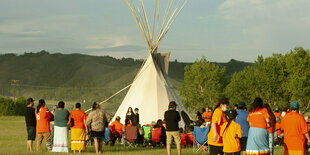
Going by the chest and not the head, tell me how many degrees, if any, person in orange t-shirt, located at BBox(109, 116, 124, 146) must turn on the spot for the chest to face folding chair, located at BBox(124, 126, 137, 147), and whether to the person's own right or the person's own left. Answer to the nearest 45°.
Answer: approximately 90° to the person's own right

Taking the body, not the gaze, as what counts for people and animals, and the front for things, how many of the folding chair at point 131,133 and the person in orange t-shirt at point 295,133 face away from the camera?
2

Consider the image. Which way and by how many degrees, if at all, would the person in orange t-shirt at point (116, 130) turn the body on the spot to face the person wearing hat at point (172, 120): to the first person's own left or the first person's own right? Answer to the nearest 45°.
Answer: approximately 135° to the first person's own right

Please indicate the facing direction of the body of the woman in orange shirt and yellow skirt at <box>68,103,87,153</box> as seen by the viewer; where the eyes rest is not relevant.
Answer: away from the camera

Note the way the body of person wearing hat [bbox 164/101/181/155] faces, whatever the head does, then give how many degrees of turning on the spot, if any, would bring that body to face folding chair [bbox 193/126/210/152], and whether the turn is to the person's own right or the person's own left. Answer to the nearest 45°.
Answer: approximately 45° to the person's own right

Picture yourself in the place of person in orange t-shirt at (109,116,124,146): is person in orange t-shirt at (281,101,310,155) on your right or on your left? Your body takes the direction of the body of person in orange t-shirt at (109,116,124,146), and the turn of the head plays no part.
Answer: on your right

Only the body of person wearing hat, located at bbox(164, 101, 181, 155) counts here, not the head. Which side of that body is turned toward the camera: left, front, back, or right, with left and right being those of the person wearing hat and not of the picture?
back

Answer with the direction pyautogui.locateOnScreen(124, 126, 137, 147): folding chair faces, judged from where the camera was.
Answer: facing away from the viewer

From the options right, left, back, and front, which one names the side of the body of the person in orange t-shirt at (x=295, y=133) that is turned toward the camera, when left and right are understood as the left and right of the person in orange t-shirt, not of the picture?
back

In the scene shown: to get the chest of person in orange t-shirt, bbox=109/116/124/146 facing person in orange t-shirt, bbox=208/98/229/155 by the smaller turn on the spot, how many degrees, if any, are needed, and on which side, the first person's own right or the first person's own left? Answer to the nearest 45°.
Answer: approximately 135° to the first person's own right

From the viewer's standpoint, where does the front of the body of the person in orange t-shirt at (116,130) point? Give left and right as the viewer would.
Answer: facing away from the viewer and to the right of the viewer

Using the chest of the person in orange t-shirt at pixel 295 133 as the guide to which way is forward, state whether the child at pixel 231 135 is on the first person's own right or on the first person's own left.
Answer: on the first person's own left

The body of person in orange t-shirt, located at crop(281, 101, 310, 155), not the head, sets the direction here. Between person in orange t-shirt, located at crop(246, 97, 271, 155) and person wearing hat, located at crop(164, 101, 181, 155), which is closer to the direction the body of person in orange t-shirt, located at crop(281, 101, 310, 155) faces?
the person wearing hat

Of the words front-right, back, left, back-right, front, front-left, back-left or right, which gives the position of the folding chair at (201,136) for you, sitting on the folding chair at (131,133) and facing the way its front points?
back-right

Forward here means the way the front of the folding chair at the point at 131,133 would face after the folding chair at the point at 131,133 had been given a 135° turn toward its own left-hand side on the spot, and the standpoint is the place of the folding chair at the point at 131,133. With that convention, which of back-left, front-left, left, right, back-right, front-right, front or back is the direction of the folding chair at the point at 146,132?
back
